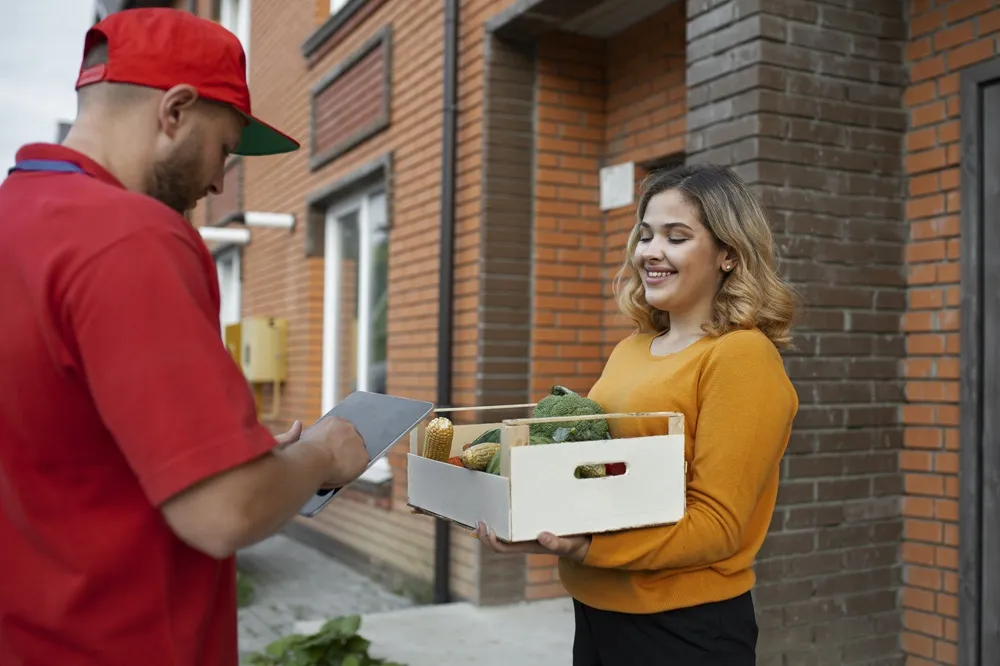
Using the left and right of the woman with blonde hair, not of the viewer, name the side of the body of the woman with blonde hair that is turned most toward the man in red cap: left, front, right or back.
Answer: front

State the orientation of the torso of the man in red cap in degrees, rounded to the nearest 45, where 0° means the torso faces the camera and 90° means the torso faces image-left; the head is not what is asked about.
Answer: approximately 225°

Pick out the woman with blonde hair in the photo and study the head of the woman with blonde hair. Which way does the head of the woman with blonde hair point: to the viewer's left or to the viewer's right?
to the viewer's left

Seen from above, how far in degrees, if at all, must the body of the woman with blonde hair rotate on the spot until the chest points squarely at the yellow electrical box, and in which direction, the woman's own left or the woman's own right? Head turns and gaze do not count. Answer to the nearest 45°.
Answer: approximately 90° to the woman's own right

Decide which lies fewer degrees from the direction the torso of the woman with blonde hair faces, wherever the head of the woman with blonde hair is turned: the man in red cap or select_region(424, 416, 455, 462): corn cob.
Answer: the man in red cap

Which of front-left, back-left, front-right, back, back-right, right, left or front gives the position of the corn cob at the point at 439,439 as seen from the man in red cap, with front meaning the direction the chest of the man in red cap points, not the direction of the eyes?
front

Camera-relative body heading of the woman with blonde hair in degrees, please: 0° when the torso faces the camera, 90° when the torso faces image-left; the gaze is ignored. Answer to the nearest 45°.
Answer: approximately 45°

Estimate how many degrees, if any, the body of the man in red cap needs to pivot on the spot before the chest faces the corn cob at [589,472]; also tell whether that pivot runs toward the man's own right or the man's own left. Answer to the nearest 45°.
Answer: approximately 45° to the man's own right
